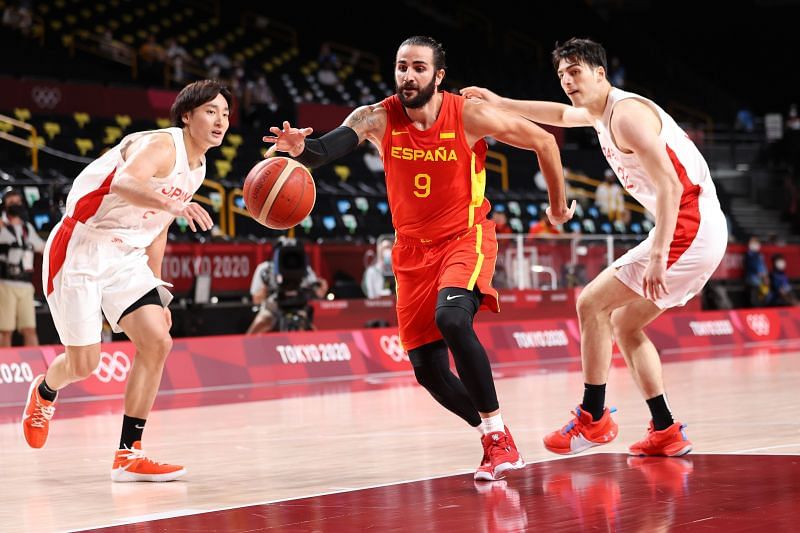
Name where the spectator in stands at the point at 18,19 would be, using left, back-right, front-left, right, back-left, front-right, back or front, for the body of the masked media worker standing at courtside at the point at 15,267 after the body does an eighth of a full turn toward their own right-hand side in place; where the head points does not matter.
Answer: back-right

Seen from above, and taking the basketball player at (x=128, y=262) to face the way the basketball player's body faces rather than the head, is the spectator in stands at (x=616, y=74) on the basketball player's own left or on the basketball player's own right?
on the basketball player's own left

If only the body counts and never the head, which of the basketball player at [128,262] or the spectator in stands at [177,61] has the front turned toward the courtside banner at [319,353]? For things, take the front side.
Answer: the spectator in stands

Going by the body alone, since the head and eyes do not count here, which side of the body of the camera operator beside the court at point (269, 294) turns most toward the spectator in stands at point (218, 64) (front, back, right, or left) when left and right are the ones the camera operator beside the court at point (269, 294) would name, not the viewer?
back

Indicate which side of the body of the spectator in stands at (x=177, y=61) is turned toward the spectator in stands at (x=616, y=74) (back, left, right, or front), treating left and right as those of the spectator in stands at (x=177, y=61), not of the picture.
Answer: left

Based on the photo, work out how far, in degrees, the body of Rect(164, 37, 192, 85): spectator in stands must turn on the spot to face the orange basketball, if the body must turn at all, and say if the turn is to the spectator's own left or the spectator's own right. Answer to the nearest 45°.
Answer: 0° — they already face it

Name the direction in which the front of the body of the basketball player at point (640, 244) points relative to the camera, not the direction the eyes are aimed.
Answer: to the viewer's left

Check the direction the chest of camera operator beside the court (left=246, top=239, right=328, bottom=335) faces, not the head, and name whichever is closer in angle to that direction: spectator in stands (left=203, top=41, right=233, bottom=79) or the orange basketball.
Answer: the orange basketball

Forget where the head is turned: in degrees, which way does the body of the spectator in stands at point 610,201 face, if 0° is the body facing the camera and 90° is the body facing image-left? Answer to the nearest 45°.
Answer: approximately 0°

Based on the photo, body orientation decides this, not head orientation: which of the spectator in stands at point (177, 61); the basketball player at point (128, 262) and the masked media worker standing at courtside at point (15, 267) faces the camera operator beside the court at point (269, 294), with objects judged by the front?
the spectator in stands at point (177, 61)

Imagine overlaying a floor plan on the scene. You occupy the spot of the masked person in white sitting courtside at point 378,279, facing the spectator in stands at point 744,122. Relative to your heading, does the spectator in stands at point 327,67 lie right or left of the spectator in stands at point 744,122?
left
